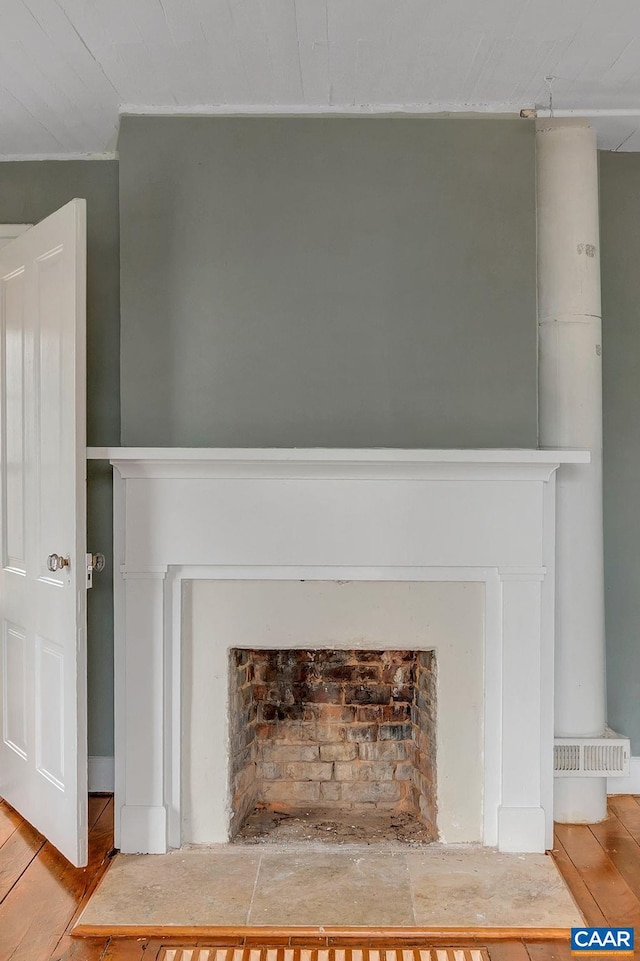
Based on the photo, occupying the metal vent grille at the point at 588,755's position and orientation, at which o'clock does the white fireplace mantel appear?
The white fireplace mantel is roughly at 2 o'clock from the metal vent grille.

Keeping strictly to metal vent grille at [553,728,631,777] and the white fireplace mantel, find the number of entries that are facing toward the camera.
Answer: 2

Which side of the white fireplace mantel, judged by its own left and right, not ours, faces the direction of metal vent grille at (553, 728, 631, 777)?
left

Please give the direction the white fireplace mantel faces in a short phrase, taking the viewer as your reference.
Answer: facing the viewer

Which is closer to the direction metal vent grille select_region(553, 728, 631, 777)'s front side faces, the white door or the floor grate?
the floor grate

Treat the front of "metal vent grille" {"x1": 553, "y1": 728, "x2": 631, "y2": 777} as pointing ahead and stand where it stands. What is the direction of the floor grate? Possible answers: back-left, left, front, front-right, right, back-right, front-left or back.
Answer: front-right

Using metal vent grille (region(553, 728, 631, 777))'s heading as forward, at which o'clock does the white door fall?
The white door is roughly at 2 o'clock from the metal vent grille.

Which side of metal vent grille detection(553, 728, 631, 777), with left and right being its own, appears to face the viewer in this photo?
front

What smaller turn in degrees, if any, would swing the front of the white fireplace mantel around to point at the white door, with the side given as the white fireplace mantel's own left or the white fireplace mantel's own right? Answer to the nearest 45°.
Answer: approximately 90° to the white fireplace mantel's own right
